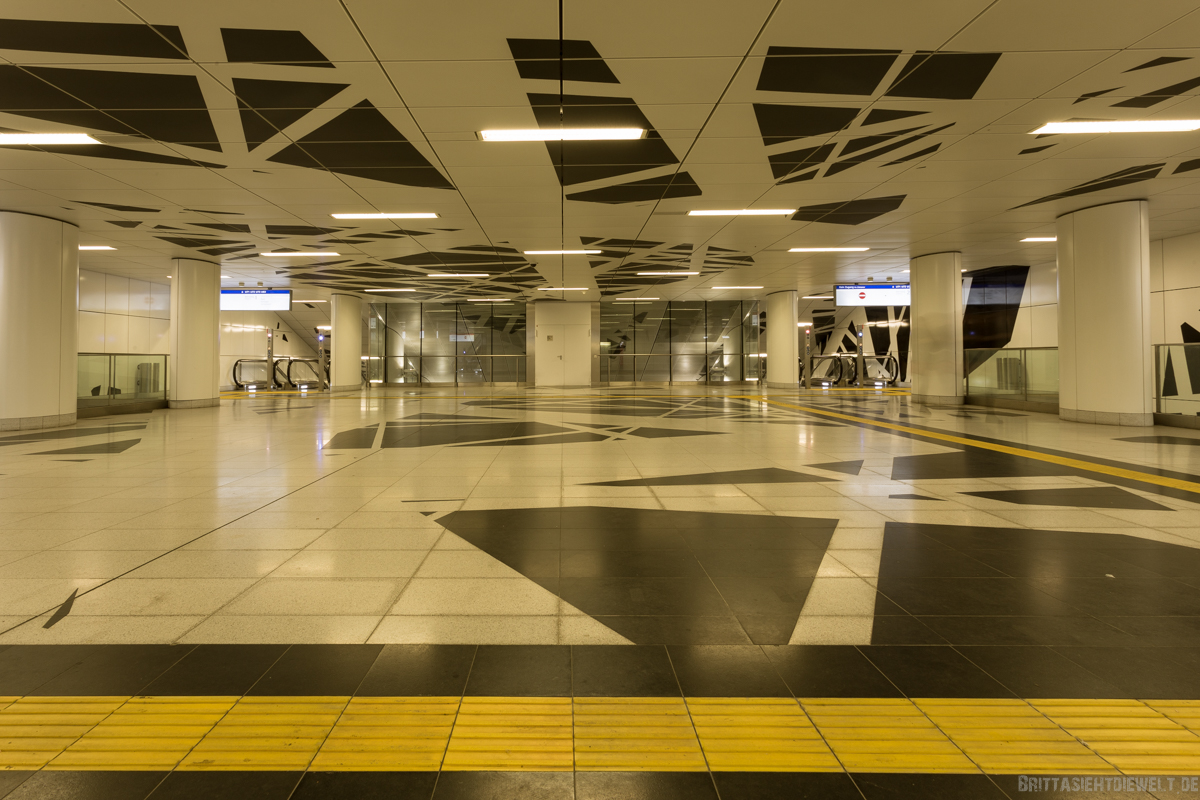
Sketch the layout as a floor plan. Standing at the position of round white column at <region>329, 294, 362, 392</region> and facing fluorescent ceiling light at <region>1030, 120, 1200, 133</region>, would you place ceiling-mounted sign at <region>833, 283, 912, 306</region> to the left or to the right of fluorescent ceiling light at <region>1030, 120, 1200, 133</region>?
left

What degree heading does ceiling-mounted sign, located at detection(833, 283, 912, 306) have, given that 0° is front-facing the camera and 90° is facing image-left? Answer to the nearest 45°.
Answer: approximately 0°

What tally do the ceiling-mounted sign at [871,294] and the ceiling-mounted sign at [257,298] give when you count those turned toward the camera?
2

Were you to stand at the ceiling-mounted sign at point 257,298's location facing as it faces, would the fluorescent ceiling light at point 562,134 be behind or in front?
in front

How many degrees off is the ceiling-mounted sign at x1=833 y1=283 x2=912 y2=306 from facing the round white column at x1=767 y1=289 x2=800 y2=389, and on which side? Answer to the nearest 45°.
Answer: approximately 135° to its right

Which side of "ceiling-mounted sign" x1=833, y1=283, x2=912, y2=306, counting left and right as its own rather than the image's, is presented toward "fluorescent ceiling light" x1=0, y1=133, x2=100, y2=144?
front

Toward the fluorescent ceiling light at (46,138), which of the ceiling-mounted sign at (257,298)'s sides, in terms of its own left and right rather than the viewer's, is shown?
front

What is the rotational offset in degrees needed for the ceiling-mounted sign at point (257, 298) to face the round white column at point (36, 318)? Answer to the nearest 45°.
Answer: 0° — it already faces it

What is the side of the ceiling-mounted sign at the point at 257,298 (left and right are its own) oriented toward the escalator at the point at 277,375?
back

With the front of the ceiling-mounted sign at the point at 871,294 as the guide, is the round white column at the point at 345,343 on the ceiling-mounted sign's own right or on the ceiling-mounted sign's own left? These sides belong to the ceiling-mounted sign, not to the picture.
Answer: on the ceiling-mounted sign's own right

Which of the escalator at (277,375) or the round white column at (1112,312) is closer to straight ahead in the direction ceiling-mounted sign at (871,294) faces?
the round white column
